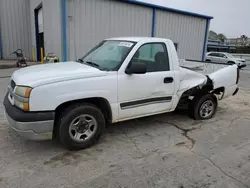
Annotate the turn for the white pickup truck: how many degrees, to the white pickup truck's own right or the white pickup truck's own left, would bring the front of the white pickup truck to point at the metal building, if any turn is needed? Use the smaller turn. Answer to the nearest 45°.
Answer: approximately 135° to the white pickup truck's own right

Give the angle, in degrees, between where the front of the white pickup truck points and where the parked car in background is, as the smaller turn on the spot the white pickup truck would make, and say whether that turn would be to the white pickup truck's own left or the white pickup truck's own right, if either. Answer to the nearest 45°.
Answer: approximately 180°

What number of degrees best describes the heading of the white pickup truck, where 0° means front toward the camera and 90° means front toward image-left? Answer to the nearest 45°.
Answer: approximately 45°
